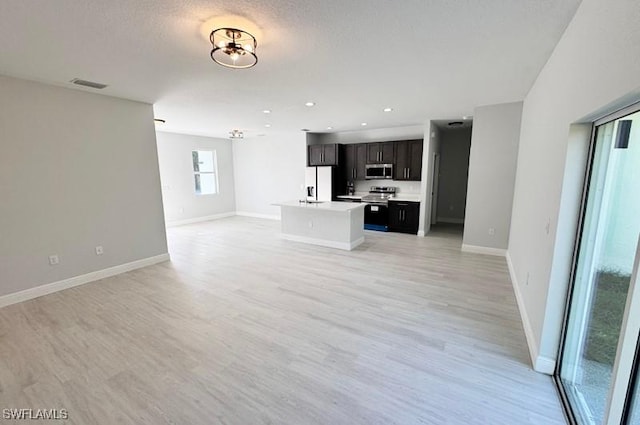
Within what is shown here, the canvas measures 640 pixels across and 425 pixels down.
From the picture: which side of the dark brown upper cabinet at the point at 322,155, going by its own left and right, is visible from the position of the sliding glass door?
front

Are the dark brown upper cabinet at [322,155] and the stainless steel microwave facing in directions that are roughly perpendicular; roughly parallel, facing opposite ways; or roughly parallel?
roughly parallel

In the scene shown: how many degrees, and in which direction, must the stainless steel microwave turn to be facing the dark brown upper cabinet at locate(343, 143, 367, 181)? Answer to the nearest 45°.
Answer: approximately 135° to its right

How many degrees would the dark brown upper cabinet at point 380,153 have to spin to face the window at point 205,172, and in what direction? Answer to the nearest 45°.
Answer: approximately 90° to its right

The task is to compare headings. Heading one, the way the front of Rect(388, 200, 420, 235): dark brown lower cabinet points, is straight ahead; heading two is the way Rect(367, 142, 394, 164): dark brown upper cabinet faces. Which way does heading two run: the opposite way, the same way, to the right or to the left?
the same way

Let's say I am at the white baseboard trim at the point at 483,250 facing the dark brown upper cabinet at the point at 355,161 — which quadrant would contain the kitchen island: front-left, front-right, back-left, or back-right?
front-left

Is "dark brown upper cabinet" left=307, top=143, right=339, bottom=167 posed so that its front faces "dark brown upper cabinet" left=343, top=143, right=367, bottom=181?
no

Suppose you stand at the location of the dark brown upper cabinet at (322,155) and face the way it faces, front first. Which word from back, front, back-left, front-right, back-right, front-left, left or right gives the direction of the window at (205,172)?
right

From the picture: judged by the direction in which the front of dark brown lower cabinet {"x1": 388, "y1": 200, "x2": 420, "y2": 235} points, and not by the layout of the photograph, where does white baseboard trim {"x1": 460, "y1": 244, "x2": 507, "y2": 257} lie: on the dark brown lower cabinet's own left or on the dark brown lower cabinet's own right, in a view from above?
on the dark brown lower cabinet's own left

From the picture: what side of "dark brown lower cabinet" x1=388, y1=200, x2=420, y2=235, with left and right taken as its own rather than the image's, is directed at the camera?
front

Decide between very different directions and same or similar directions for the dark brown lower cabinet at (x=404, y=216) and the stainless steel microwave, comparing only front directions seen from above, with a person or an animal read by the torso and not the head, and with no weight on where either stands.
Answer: same or similar directions

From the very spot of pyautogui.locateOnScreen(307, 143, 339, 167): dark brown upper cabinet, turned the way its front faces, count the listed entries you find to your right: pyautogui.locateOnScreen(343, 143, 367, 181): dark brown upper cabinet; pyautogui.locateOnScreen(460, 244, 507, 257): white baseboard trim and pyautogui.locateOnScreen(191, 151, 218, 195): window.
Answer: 1

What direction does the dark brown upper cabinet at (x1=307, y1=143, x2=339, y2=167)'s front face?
toward the camera

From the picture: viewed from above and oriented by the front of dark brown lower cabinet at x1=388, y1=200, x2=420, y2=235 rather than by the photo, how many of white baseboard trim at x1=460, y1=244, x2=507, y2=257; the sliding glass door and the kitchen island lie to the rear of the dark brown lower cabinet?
0

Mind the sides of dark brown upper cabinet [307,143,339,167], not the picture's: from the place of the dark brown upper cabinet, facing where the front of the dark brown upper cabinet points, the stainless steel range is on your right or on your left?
on your left

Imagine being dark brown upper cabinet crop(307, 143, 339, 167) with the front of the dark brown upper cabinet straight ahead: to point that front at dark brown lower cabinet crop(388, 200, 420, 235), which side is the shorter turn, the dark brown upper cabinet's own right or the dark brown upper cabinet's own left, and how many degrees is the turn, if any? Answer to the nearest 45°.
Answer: approximately 45° to the dark brown upper cabinet's own left

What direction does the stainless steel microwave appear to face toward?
toward the camera

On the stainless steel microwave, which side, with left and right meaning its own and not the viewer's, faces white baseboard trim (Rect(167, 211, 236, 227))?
right

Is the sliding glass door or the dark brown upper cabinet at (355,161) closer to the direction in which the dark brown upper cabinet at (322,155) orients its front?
the sliding glass door

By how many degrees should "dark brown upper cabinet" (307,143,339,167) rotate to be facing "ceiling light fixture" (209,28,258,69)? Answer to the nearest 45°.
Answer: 0° — it already faces it
